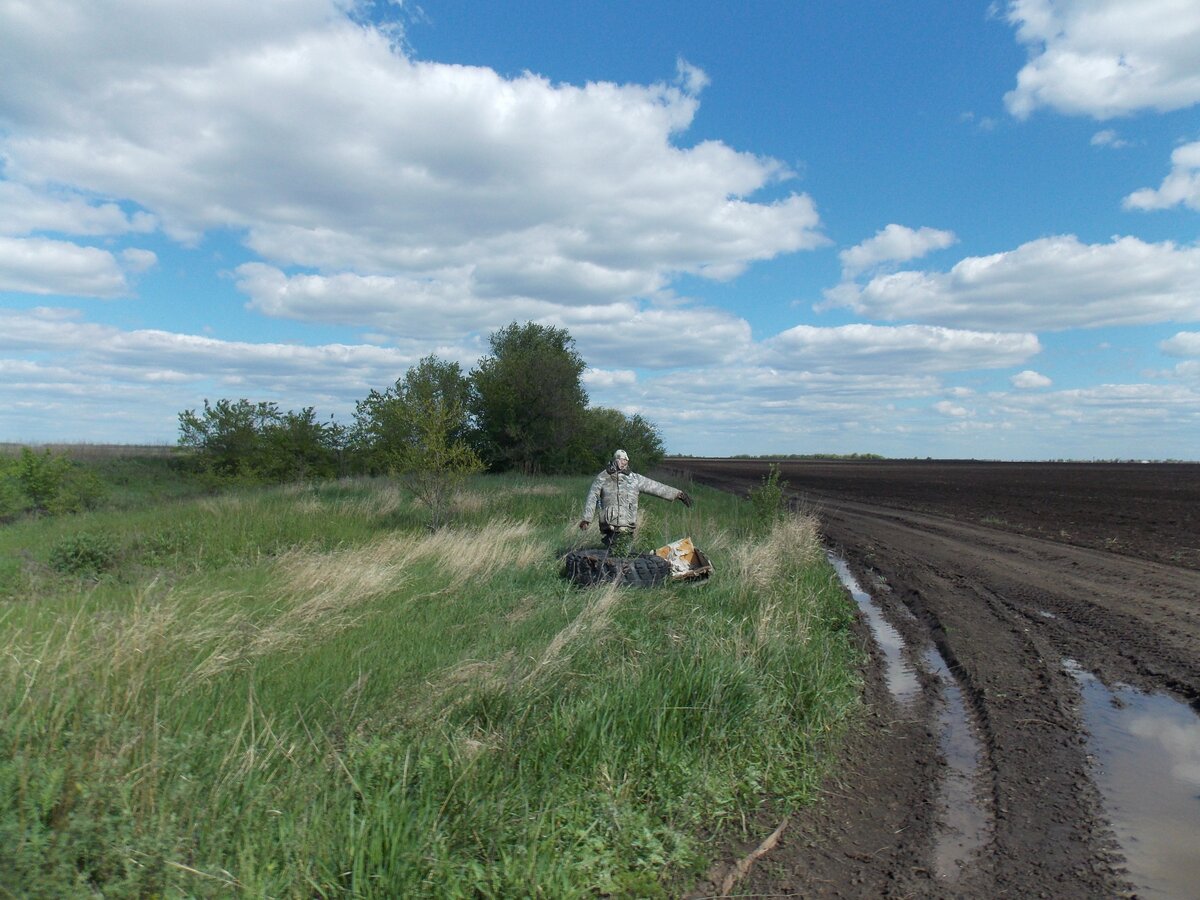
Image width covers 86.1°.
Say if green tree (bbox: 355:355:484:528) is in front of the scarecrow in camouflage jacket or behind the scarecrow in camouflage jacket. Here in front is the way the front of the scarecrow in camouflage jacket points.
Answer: behind

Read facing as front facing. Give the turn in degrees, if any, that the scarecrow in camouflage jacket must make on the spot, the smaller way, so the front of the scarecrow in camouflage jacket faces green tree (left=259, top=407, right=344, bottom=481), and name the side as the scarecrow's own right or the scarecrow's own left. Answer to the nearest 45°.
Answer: approximately 135° to the scarecrow's own right

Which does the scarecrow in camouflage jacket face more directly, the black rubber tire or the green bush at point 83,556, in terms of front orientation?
the black rubber tire

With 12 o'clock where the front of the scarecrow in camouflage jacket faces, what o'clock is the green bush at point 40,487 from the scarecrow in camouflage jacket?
The green bush is roughly at 4 o'clock from the scarecrow in camouflage jacket.

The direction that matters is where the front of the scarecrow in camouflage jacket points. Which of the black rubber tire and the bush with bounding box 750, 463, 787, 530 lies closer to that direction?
the black rubber tire

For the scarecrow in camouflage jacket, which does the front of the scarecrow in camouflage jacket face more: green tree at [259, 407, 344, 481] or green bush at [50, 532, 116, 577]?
the green bush

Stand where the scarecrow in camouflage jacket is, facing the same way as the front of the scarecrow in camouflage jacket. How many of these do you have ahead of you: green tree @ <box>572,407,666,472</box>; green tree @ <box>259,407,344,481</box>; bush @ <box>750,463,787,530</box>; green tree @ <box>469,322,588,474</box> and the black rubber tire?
1

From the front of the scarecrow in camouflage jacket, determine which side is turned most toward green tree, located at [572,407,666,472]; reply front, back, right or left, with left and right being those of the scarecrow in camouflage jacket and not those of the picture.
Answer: back

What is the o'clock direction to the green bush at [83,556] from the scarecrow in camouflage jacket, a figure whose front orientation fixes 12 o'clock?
The green bush is roughly at 3 o'clock from the scarecrow in camouflage jacket.

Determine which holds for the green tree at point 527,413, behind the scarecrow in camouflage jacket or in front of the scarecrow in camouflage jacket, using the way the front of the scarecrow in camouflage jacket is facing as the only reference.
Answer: behind

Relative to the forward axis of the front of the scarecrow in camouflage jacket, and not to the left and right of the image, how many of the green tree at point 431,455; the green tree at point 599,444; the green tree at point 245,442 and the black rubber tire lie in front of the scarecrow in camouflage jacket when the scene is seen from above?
1

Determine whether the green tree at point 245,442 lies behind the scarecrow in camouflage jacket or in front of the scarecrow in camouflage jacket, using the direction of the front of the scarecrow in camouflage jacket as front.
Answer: behind

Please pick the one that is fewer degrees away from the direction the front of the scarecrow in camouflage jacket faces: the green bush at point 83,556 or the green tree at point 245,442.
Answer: the green bush
